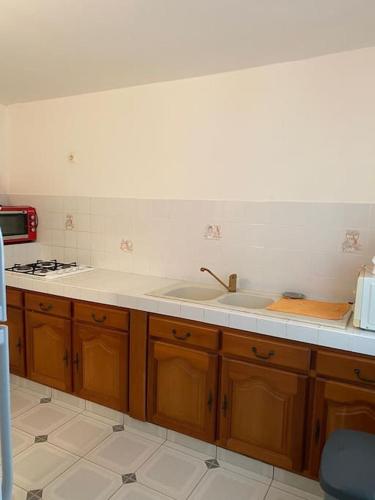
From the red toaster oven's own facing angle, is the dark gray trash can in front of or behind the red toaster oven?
in front

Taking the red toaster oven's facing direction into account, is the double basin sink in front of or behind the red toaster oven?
in front

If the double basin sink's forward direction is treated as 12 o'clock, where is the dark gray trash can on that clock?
The dark gray trash can is roughly at 10 o'clock from the double basin sink.

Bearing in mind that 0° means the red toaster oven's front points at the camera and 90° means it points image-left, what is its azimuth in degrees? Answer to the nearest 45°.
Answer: approximately 315°

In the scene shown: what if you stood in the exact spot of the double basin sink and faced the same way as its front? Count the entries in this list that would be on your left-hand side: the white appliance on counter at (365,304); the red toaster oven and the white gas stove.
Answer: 1

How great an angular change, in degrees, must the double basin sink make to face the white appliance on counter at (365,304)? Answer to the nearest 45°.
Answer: approximately 90° to its left

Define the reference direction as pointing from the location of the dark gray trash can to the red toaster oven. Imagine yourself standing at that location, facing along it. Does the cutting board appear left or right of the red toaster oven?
right
